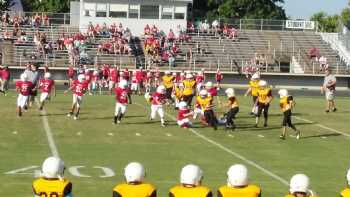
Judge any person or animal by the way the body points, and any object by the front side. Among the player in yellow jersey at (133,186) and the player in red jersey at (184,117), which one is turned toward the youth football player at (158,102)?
the player in yellow jersey

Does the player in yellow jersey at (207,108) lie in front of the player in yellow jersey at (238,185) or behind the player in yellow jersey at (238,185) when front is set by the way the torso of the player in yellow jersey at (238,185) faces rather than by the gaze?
in front

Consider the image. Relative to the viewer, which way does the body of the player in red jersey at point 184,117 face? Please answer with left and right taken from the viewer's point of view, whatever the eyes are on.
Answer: facing to the right of the viewer

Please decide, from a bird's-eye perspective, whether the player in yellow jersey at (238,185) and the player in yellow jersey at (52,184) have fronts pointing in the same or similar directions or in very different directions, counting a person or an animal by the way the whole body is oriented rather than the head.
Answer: same or similar directions

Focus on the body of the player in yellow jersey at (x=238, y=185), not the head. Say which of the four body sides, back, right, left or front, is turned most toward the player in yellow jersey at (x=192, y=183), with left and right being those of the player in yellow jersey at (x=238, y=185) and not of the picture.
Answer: left

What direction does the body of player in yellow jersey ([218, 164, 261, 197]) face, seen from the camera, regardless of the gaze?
away from the camera

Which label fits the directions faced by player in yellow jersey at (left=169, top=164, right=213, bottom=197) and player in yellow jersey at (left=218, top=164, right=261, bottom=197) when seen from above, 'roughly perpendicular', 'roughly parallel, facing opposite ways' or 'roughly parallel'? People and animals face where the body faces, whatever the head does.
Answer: roughly parallel

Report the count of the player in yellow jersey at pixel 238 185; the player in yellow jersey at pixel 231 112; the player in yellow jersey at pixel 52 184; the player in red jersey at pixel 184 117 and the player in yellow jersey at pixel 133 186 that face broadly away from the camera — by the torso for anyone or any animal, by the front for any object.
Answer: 3

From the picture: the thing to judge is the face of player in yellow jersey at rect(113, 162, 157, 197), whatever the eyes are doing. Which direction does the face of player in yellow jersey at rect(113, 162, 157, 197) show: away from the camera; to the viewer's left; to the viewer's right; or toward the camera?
away from the camera

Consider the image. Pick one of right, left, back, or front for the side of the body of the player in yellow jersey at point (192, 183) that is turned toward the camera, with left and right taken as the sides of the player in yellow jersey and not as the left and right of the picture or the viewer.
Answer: back

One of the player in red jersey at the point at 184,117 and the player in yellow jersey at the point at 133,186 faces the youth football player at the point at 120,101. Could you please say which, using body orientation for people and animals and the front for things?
the player in yellow jersey

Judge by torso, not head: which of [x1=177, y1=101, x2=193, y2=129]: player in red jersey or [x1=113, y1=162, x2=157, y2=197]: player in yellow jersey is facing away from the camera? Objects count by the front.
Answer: the player in yellow jersey

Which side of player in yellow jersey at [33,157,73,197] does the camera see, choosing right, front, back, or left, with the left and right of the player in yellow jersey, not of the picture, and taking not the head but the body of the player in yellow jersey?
back

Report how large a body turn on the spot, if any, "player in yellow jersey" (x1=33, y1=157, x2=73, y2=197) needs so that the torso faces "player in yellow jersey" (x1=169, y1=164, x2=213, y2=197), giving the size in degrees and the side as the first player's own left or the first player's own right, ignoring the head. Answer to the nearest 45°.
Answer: approximately 90° to the first player's own right

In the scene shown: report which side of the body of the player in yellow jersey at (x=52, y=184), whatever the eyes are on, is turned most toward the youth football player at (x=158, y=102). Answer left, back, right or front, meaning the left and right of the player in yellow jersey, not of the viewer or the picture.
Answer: front

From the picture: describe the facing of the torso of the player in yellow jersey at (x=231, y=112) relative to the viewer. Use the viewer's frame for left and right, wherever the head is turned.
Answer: facing to the left of the viewer
